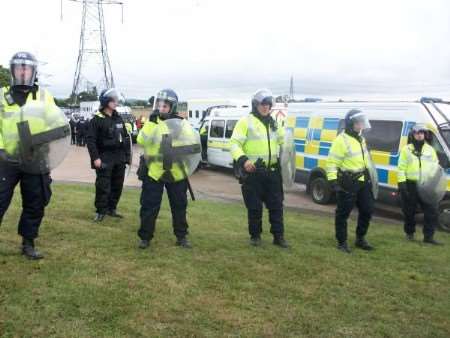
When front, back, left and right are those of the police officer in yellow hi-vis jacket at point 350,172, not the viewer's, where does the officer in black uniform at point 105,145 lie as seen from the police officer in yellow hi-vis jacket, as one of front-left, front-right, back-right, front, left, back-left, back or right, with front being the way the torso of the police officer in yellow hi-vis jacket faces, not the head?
back-right

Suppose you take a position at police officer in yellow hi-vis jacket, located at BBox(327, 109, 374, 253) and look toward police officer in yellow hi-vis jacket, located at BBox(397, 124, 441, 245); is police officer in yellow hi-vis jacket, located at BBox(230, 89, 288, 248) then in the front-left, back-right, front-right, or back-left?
back-left

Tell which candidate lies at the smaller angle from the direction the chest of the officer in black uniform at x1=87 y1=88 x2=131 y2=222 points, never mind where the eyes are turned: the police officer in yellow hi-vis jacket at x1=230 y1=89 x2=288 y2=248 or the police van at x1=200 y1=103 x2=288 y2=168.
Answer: the police officer in yellow hi-vis jacket

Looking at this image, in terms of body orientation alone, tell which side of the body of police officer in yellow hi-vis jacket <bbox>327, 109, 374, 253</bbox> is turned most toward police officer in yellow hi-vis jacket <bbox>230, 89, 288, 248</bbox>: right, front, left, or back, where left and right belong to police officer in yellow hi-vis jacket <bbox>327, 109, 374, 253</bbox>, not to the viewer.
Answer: right

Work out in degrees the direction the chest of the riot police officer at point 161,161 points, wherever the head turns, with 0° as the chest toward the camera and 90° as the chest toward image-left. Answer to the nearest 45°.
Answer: approximately 0°

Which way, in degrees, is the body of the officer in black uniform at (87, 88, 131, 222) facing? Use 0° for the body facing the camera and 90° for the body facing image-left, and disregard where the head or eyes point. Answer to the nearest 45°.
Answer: approximately 315°

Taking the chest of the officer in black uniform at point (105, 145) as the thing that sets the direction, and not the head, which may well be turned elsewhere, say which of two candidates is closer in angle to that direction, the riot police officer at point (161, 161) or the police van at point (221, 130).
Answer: the riot police officer

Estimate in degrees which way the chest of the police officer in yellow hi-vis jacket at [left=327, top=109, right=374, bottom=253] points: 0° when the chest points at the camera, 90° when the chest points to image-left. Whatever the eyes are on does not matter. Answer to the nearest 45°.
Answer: approximately 315°

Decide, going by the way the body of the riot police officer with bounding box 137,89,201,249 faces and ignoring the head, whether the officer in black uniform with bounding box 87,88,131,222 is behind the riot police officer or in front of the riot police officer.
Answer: behind

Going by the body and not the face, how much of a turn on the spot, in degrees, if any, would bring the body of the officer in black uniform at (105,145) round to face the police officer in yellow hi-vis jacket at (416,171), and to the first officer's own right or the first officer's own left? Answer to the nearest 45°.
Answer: approximately 45° to the first officer's own left

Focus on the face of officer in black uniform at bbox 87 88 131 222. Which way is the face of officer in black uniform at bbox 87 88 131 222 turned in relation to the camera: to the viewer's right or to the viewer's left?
to the viewer's right
